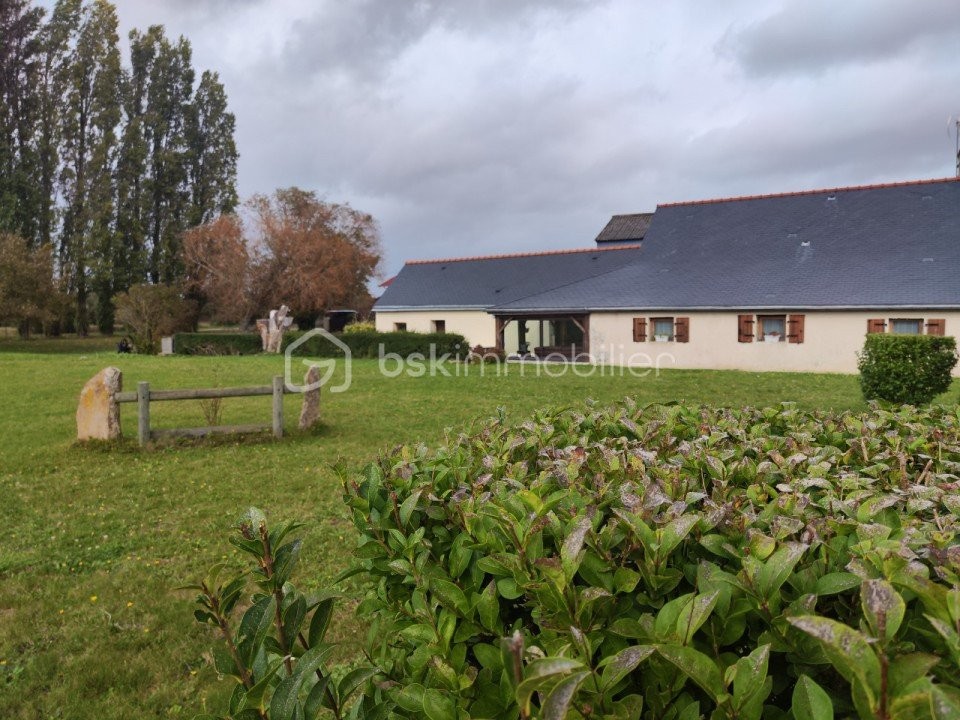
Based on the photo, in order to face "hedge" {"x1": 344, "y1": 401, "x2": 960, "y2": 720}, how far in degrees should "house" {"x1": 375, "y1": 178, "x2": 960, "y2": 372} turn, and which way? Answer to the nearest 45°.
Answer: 0° — it already faces it

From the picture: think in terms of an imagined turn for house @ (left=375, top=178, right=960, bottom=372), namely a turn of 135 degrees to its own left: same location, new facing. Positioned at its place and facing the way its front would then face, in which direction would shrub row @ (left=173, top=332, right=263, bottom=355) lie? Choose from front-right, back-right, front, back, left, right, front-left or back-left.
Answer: back-left

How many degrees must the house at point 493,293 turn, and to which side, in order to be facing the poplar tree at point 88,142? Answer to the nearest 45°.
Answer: approximately 90° to its right

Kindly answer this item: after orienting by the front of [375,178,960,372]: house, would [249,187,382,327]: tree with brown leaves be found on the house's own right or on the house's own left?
on the house's own right

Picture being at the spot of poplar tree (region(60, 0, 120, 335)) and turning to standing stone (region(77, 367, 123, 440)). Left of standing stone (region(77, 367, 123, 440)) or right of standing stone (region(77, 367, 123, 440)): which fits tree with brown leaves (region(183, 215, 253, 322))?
left

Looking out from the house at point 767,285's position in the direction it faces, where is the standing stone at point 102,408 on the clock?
The standing stone is roughly at 1 o'clock from the house.

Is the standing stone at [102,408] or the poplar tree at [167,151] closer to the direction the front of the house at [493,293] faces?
the standing stone

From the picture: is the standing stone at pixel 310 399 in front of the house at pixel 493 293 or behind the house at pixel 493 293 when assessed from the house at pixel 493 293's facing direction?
in front

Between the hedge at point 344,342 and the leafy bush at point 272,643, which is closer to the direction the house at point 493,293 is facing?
the leafy bush

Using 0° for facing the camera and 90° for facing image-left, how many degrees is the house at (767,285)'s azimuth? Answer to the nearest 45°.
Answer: approximately 0°

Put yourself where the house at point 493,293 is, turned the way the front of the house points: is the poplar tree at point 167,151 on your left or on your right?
on your right

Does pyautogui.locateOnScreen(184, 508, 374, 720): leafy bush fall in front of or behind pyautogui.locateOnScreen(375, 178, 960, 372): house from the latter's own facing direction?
in front

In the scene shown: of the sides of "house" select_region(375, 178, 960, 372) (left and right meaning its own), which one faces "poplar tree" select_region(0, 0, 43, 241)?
right

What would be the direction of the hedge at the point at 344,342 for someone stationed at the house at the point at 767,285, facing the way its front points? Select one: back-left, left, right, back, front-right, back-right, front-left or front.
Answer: right
